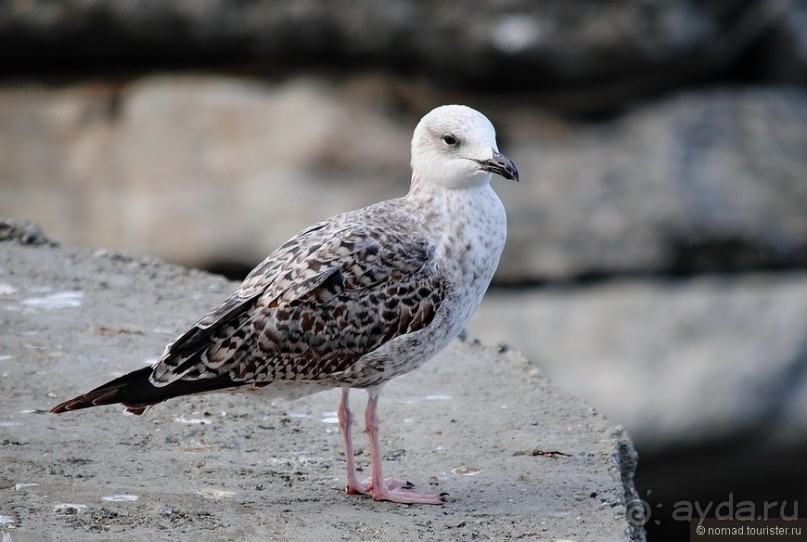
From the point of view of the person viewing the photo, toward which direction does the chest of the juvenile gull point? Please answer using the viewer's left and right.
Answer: facing to the right of the viewer
